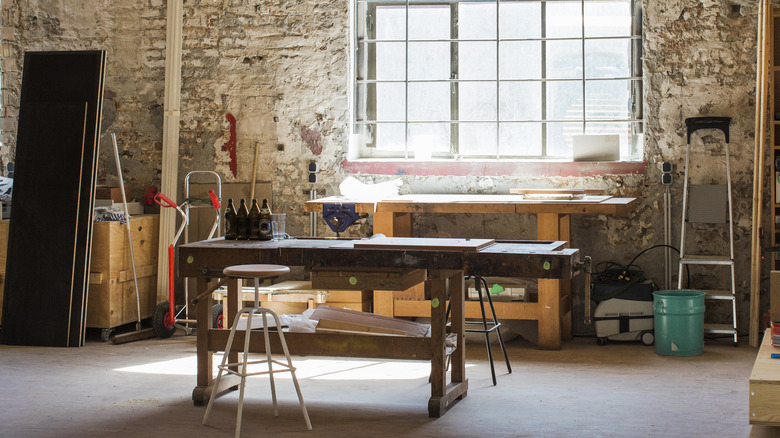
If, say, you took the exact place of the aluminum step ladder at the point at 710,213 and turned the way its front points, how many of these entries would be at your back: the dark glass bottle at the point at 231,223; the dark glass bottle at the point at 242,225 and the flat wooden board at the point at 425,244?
0

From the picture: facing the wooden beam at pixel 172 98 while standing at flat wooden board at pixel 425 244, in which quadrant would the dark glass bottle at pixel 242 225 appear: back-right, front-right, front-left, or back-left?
front-left

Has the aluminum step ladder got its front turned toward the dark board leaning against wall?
no

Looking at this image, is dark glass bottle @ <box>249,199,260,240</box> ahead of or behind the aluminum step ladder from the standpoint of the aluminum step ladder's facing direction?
ahead

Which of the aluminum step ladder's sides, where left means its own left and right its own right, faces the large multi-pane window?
right

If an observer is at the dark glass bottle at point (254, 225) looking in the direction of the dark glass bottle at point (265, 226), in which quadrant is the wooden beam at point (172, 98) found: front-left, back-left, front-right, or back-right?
back-left

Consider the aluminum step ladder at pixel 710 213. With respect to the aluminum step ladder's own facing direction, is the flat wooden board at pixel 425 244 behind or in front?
in front

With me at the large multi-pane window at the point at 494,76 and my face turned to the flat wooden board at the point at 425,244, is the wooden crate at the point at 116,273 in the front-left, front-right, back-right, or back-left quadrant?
front-right

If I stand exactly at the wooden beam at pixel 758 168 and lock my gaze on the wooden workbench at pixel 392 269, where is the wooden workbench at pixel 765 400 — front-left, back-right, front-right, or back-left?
front-left

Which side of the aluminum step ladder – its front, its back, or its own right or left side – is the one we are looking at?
front

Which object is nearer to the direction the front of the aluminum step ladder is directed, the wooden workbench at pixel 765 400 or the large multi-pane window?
the wooden workbench

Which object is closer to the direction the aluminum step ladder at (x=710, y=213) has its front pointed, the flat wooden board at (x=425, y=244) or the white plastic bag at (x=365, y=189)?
the flat wooden board

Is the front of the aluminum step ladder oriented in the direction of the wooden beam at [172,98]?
no

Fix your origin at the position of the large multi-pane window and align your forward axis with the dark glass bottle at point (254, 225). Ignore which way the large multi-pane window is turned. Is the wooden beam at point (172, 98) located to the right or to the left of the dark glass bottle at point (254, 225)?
right

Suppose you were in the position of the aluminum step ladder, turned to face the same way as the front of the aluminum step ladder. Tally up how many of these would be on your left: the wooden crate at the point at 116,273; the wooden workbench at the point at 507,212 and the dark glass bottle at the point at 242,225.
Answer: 0

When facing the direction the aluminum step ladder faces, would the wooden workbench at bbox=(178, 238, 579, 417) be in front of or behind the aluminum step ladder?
in front

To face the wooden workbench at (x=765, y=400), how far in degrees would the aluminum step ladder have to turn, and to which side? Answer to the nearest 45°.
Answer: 0° — it already faces it
